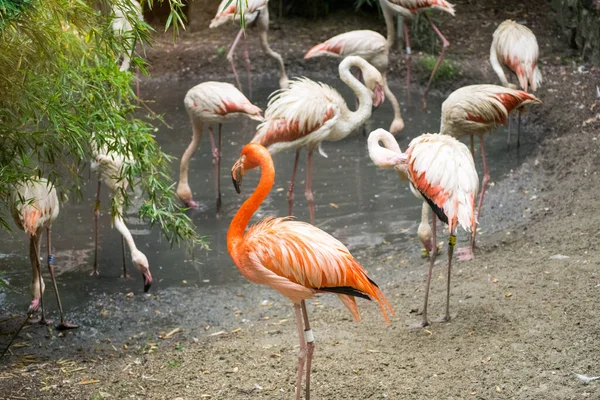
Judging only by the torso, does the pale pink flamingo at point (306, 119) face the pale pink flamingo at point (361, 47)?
no

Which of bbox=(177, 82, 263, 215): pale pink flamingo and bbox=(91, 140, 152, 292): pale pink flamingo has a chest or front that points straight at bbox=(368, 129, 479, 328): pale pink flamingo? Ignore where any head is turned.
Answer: bbox=(91, 140, 152, 292): pale pink flamingo

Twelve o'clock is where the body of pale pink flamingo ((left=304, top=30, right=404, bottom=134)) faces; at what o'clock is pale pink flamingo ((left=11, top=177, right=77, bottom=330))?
pale pink flamingo ((left=11, top=177, right=77, bottom=330)) is roughly at 4 o'clock from pale pink flamingo ((left=304, top=30, right=404, bottom=134)).

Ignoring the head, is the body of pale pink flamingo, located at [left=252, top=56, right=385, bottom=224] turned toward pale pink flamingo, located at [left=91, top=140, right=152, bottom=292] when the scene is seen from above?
no

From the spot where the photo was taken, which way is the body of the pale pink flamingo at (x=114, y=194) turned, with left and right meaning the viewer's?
facing the viewer and to the right of the viewer

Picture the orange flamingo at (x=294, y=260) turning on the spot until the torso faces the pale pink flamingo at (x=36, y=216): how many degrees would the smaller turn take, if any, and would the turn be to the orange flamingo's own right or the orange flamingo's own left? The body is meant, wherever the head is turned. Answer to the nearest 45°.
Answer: approximately 45° to the orange flamingo's own right

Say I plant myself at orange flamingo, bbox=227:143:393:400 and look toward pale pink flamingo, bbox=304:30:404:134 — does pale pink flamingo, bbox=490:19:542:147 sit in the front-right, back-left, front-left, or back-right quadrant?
front-right

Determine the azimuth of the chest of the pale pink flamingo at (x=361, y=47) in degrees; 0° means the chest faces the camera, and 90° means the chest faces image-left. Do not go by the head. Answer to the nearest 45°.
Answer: approximately 270°

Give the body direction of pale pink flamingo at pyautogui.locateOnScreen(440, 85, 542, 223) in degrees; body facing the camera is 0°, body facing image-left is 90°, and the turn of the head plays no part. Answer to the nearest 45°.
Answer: approximately 90°

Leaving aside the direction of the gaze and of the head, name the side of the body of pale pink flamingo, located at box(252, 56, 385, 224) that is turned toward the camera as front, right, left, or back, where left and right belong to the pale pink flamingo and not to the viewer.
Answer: right

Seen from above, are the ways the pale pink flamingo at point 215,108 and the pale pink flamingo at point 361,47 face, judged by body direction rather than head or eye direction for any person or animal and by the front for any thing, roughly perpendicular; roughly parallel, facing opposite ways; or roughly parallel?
roughly parallel, facing opposite ways

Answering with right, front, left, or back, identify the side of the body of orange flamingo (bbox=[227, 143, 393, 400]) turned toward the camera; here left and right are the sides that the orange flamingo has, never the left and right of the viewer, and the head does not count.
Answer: left

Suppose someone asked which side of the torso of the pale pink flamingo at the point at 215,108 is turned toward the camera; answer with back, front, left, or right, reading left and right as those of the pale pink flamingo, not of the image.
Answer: left

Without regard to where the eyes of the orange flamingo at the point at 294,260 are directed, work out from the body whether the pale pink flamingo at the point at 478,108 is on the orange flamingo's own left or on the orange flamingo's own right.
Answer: on the orange flamingo's own right

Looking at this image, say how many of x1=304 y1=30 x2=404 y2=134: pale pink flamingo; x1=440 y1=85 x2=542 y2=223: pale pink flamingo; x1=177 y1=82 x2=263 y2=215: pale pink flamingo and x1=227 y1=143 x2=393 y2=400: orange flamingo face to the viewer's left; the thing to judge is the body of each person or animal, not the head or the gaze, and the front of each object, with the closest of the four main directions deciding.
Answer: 3

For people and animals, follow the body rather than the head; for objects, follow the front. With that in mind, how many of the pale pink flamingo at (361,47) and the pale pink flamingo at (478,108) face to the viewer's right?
1

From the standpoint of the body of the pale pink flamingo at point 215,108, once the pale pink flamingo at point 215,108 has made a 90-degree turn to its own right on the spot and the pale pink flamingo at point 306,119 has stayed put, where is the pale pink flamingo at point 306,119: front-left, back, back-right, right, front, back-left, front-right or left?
back-right

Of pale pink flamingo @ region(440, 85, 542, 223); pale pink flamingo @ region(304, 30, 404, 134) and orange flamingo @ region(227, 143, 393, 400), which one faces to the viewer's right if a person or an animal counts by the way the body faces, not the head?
pale pink flamingo @ region(304, 30, 404, 134)

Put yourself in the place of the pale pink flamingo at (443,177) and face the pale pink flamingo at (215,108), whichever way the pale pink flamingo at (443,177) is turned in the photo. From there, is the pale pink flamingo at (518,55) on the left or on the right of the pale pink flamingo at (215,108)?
right

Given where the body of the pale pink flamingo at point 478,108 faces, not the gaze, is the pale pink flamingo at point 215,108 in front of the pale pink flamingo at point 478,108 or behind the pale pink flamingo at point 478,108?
in front

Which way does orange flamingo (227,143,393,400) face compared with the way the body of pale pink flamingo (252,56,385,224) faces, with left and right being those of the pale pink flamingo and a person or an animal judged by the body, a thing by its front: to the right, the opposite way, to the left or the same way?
the opposite way
